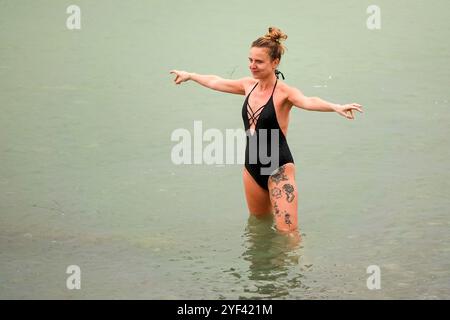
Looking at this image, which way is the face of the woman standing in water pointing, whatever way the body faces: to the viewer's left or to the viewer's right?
to the viewer's left

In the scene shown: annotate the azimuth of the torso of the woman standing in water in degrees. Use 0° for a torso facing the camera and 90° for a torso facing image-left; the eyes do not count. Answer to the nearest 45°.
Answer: approximately 45°
